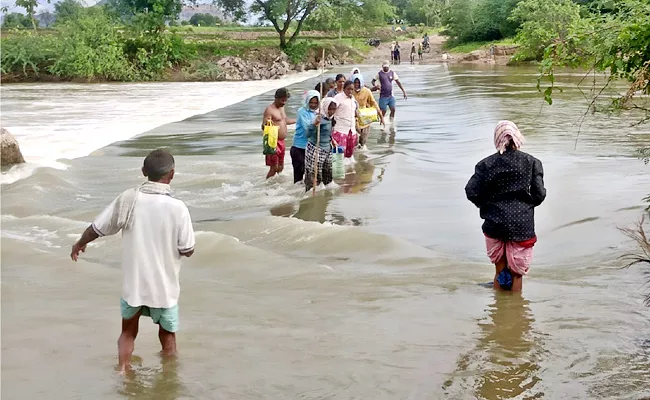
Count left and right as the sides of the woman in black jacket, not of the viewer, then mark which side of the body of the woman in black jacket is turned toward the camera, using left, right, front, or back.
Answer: back

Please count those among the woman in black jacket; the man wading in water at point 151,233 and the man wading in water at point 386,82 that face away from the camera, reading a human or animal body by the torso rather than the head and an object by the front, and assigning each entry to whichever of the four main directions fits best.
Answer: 2

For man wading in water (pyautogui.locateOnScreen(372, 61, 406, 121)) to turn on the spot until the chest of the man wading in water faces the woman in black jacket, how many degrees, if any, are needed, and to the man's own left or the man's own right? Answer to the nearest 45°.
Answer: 0° — they already face them

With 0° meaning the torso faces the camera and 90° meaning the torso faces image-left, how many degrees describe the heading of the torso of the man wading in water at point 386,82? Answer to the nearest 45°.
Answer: approximately 0°

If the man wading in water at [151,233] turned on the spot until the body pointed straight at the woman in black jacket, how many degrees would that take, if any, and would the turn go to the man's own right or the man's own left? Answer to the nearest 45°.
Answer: approximately 90° to the man's own right

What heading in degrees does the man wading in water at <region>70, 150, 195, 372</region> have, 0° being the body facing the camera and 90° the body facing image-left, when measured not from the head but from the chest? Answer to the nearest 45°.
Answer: approximately 180°

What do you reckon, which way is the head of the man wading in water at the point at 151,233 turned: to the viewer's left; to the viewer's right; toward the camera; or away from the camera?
away from the camera

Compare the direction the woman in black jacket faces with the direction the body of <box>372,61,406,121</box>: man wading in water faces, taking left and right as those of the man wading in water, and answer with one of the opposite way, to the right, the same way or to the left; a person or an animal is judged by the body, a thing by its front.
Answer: the opposite way

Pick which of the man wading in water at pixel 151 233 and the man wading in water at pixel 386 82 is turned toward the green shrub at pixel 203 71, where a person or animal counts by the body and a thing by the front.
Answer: the man wading in water at pixel 151 233

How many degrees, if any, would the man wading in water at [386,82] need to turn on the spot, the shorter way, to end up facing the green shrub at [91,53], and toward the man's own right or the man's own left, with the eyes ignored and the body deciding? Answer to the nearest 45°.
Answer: approximately 135° to the man's own right

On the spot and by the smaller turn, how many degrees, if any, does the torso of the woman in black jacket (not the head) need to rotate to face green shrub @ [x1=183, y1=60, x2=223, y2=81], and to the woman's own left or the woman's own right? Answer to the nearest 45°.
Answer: approximately 45° to the woman's own left
